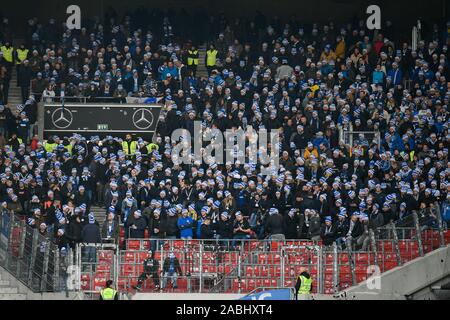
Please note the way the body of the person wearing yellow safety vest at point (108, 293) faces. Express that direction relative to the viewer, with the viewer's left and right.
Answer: facing away from the viewer

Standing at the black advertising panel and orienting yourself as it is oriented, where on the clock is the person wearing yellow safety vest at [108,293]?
The person wearing yellow safety vest is roughly at 12 o'clock from the black advertising panel.

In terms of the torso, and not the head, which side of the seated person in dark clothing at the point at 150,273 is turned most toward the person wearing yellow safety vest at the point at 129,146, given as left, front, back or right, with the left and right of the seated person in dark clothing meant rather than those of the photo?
back

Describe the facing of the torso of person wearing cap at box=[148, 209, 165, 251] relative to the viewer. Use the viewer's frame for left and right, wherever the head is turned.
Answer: facing the viewer

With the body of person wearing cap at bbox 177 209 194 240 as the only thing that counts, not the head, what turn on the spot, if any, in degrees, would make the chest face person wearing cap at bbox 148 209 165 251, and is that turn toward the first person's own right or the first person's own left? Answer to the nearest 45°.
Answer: approximately 90° to the first person's own right

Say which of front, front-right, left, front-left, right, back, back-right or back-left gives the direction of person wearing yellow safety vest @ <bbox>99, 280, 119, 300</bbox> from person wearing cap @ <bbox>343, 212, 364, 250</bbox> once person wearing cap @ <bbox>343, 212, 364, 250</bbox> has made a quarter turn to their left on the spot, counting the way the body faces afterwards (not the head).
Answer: right

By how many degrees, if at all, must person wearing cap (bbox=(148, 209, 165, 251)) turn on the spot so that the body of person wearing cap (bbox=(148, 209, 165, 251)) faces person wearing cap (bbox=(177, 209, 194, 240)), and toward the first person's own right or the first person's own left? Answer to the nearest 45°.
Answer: approximately 90° to the first person's own left

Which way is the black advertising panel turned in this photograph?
toward the camera

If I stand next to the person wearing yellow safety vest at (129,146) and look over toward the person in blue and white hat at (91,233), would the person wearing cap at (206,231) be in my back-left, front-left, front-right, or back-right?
front-left

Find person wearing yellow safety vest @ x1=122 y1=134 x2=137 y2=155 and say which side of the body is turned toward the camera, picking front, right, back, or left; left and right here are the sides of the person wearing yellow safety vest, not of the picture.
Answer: front
